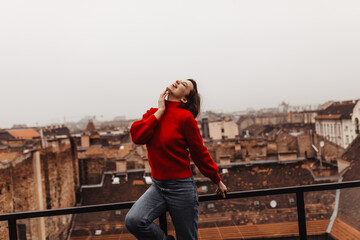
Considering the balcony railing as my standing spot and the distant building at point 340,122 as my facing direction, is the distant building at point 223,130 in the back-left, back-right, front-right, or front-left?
front-left

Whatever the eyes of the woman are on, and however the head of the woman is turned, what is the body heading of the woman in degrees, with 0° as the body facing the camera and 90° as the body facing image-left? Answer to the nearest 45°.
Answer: approximately 45°

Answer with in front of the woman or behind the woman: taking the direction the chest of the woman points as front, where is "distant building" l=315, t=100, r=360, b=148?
behind

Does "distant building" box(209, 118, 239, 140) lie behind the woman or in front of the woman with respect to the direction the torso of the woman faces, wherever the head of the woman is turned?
behind

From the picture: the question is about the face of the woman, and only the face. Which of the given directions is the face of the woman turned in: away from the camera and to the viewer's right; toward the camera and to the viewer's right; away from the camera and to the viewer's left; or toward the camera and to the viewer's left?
toward the camera and to the viewer's left
